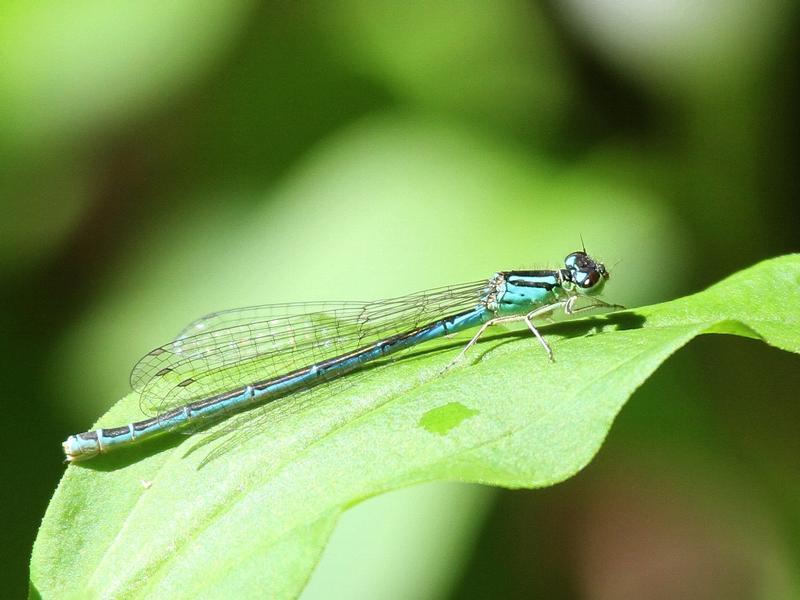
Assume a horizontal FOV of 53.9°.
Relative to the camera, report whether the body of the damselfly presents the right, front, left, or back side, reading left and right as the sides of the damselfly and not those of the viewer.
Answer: right
